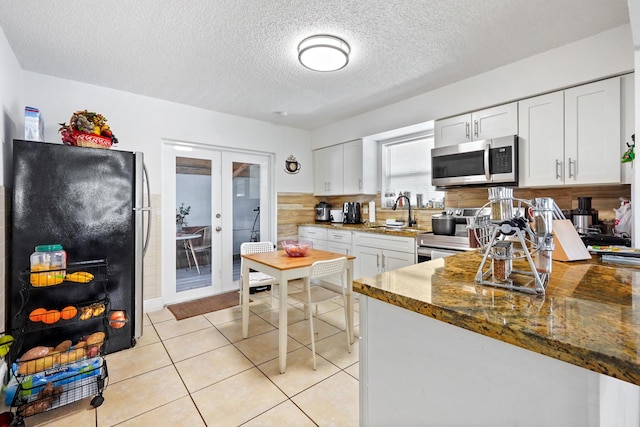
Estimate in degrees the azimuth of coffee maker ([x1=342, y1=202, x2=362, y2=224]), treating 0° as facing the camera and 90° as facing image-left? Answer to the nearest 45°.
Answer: approximately 45°

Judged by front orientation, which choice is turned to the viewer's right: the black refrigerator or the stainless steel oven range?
the black refrigerator

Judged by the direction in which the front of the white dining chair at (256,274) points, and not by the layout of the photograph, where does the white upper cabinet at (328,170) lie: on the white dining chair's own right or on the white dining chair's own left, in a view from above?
on the white dining chair's own left

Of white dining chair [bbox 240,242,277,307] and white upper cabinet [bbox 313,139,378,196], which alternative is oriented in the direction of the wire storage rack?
the white upper cabinet

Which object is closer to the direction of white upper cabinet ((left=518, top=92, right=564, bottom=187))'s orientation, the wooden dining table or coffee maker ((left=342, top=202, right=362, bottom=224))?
the wooden dining table

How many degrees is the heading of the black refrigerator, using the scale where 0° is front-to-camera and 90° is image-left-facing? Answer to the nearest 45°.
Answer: approximately 270°

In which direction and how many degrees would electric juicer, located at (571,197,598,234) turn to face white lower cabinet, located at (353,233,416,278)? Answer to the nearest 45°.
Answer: approximately 90° to its right

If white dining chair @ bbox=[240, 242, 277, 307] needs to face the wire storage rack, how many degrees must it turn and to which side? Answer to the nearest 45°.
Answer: approximately 90° to its right

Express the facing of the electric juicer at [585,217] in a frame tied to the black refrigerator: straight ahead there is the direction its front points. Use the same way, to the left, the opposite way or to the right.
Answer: the opposite way

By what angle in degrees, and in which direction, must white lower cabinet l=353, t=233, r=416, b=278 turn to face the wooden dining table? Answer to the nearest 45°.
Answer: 0° — it already faces it
